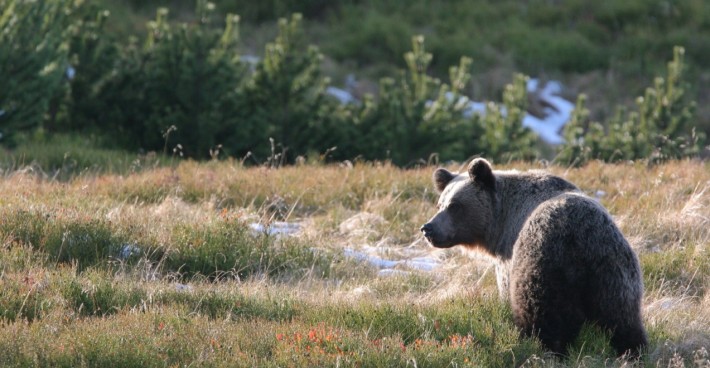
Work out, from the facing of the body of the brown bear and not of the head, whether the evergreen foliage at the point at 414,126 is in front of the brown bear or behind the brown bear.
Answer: in front

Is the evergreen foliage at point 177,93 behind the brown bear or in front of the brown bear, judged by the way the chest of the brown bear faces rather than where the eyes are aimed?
in front

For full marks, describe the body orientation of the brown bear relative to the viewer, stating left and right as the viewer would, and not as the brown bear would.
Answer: facing away from the viewer and to the left of the viewer
